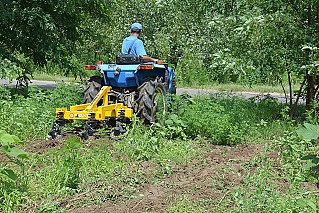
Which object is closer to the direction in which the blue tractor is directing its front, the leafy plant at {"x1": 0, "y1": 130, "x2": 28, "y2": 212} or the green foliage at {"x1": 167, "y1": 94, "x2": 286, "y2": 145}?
the green foliage

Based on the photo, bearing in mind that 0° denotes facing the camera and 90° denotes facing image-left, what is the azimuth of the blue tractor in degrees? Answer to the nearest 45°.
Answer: approximately 225°

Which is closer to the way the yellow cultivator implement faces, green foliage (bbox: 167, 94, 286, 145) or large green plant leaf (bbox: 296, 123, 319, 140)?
the green foliage

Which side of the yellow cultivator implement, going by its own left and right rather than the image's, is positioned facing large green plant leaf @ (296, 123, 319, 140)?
right

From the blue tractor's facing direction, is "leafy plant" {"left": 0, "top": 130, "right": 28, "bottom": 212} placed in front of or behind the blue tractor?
behind

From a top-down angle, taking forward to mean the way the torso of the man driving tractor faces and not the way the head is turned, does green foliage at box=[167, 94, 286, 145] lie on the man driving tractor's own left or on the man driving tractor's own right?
on the man driving tractor's own right

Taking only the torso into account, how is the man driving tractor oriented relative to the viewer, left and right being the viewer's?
facing away from the viewer and to the right of the viewer

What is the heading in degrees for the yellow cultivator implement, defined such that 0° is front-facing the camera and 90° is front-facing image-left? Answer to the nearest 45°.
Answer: approximately 225°

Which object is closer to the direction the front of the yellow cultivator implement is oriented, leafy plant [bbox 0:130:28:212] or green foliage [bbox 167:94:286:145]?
the green foliage

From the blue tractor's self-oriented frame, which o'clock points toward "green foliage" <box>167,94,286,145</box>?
The green foliage is roughly at 2 o'clock from the blue tractor.
